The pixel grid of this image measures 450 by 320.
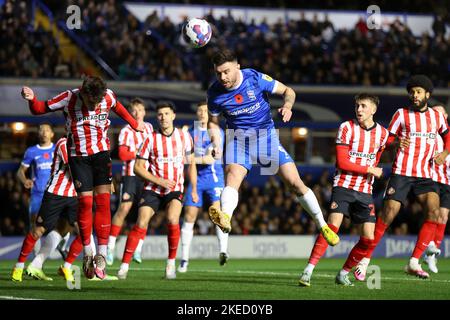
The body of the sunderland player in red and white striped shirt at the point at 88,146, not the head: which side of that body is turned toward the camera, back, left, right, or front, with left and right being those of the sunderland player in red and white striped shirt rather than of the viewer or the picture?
front

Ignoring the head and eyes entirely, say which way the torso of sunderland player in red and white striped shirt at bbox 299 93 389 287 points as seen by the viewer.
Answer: toward the camera

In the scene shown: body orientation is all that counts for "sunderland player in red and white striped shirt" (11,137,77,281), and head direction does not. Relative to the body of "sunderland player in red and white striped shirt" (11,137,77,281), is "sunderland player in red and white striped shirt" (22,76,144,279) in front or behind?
in front

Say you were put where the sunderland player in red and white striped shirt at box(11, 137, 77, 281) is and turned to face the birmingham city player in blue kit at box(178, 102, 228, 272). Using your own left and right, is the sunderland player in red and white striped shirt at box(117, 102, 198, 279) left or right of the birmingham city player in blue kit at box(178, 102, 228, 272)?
right

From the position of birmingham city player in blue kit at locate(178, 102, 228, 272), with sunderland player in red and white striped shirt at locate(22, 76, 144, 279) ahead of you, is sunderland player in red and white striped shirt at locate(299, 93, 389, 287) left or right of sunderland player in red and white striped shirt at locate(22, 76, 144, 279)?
left

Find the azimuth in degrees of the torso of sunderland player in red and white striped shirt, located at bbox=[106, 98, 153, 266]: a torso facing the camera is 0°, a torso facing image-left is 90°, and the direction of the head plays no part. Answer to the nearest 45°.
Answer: approximately 315°

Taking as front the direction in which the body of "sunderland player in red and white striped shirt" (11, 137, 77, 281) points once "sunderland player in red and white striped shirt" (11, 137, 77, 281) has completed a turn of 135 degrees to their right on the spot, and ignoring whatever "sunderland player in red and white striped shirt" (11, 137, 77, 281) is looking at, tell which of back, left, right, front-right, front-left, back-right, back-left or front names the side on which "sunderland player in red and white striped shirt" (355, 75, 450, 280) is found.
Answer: back

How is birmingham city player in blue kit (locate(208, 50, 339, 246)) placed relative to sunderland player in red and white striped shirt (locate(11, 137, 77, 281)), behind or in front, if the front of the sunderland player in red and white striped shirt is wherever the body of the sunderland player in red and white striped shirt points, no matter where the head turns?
in front

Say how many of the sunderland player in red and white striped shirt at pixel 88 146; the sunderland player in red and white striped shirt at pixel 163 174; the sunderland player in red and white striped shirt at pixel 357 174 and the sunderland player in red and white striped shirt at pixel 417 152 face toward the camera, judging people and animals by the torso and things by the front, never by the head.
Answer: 4

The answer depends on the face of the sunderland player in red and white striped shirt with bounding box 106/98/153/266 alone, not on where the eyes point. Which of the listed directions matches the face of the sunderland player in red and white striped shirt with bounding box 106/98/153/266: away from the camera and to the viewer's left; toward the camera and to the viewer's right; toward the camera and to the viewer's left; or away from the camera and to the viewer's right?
toward the camera and to the viewer's right

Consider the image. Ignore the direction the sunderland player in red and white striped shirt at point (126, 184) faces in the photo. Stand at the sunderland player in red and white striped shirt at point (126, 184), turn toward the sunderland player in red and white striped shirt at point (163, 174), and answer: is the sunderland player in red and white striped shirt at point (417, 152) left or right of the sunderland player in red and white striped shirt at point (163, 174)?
left
